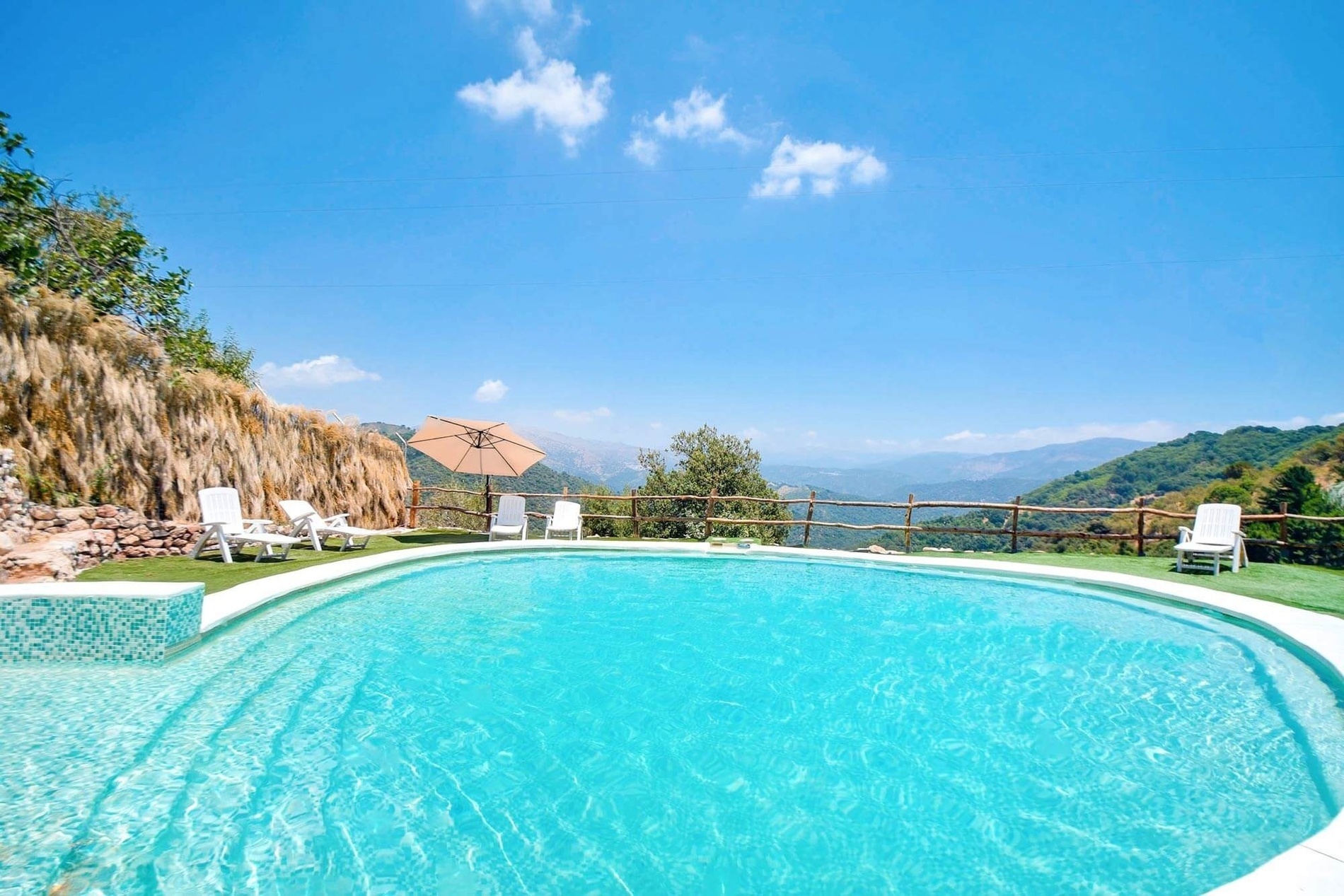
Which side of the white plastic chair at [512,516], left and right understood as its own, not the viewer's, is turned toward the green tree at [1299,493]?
left

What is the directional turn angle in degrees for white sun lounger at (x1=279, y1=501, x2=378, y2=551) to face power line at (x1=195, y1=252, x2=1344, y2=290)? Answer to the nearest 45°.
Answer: approximately 90° to its left

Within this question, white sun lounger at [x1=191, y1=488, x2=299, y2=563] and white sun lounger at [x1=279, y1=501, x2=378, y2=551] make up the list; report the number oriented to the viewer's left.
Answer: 0

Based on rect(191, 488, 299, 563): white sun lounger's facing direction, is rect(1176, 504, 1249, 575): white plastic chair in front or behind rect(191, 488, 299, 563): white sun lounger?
in front

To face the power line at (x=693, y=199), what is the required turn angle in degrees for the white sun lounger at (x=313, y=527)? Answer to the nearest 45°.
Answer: approximately 90° to its left

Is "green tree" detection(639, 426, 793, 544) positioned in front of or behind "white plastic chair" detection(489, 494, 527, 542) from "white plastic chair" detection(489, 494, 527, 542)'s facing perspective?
behind

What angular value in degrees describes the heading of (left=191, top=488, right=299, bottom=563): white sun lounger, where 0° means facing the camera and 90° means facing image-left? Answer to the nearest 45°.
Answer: approximately 315°

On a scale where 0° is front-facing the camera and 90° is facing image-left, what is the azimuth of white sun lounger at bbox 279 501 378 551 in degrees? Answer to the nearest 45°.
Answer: approximately 315°

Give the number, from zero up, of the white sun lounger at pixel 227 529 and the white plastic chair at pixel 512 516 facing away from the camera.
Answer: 0

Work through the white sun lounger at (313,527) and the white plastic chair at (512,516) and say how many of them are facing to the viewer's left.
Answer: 0

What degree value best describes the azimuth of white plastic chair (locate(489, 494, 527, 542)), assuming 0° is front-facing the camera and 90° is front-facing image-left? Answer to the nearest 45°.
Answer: approximately 0°
